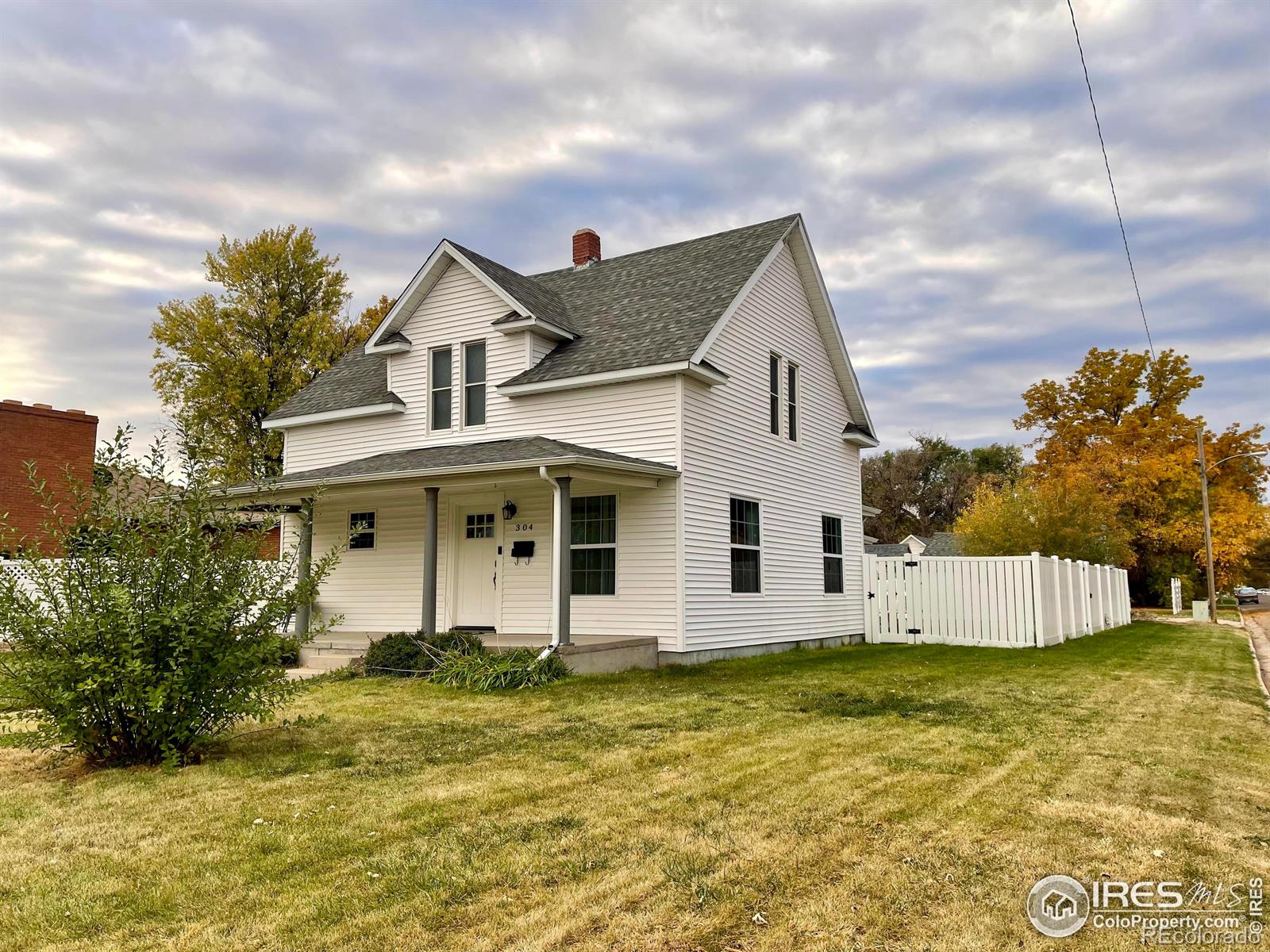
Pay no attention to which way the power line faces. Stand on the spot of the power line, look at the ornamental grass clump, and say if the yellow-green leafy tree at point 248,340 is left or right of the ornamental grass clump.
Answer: right

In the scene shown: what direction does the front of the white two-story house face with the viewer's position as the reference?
facing the viewer and to the left of the viewer

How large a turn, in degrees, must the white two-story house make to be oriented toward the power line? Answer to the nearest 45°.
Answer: approximately 135° to its left

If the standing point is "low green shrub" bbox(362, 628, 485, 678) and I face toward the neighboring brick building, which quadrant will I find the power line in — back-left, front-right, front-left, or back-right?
back-right

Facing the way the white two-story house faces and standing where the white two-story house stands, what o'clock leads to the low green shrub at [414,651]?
The low green shrub is roughly at 12 o'clock from the white two-story house.

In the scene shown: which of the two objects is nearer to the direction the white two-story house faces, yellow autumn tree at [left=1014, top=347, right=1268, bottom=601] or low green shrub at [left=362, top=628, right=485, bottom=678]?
the low green shrub

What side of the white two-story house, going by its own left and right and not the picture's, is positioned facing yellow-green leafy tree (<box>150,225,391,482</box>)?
right

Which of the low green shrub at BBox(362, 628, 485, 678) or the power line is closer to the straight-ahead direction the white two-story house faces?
the low green shrub

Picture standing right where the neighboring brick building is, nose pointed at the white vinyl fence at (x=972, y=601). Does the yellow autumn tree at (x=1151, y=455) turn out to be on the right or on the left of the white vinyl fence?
left

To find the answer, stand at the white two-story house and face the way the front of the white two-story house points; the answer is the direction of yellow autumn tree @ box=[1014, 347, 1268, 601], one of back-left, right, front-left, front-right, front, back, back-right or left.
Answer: back

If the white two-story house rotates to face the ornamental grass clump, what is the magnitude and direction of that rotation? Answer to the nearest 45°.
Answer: approximately 45° to its left

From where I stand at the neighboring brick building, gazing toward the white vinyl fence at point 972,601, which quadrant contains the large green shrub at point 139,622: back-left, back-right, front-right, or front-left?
front-right

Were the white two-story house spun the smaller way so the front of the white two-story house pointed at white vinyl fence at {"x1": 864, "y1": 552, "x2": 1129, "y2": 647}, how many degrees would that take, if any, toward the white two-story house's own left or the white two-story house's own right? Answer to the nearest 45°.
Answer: approximately 135° to the white two-story house's own left

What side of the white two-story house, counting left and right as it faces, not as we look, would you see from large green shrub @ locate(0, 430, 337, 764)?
front

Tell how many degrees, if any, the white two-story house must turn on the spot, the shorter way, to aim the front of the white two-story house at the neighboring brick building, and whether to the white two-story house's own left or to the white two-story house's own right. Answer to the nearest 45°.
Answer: approximately 90° to the white two-story house's own right
